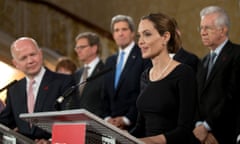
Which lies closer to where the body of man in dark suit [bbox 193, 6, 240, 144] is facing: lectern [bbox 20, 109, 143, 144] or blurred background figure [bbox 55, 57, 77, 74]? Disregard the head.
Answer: the lectern

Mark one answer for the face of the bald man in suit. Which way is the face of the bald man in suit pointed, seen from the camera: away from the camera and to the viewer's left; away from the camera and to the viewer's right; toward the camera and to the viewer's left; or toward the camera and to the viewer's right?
toward the camera and to the viewer's right

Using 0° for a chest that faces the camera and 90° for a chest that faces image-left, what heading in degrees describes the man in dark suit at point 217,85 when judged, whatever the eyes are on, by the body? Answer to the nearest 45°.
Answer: approximately 45°

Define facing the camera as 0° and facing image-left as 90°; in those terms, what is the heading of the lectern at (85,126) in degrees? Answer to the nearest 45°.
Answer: approximately 45°

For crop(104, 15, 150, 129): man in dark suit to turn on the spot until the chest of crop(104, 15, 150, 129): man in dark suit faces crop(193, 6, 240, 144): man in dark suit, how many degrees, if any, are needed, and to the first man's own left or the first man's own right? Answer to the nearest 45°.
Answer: approximately 90° to the first man's own left

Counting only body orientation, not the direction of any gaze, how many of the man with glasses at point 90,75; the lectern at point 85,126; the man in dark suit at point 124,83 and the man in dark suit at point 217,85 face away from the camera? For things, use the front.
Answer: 0

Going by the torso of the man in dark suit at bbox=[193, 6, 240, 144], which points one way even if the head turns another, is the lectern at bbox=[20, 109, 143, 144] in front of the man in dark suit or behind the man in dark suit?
in front

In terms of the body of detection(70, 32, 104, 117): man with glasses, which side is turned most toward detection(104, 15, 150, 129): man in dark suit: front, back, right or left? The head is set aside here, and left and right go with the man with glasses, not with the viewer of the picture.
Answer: left

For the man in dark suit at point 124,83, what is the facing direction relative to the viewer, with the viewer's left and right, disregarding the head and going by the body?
facing the viewer and to the left of the viewer

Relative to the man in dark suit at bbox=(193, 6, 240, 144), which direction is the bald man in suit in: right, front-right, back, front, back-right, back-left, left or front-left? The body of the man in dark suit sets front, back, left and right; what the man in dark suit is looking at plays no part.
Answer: front-right

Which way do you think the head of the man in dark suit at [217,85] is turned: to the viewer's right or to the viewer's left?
to the viewer's left
